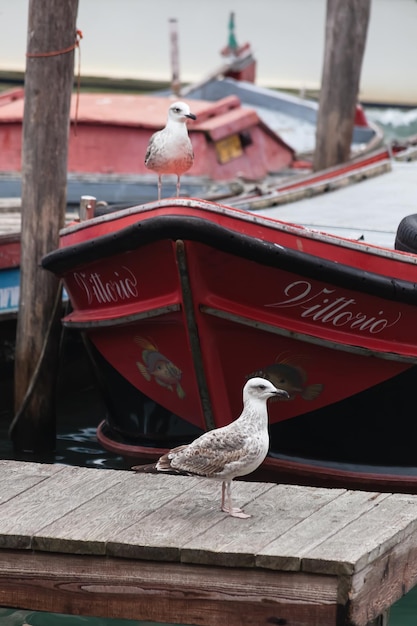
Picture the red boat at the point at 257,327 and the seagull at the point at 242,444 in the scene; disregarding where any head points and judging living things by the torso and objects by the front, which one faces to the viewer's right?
the seagull

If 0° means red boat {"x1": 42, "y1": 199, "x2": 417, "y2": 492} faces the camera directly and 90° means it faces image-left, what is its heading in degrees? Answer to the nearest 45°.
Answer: approximately 45°

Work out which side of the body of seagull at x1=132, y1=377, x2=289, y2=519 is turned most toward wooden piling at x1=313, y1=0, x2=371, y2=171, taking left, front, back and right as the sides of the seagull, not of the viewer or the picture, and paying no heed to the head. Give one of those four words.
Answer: left

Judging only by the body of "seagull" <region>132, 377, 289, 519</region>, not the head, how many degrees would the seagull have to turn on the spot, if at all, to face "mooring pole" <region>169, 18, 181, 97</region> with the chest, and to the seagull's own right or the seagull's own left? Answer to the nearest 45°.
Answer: approximately 90° to the seagull's own left

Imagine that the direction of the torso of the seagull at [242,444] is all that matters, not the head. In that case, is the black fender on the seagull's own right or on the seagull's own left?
on the seagull's own left

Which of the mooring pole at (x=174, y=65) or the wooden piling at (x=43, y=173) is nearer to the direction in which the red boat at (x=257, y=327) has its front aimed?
the wooden piling

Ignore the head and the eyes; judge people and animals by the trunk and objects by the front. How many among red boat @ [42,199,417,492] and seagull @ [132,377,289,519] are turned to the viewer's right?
1

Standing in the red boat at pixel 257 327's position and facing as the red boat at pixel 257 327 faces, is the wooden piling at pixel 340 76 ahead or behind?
behind

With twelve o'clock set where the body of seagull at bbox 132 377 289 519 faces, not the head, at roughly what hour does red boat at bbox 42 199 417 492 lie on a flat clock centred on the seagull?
The red boat is roughly at 9 o'clock from the seagull.

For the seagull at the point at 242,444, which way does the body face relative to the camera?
to the viewer's right

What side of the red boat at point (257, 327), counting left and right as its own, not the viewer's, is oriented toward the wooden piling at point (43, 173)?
right

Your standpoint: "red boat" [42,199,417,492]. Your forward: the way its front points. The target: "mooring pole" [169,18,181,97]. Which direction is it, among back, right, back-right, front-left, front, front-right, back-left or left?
back-right
